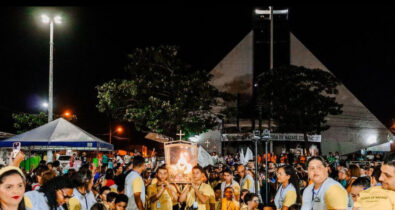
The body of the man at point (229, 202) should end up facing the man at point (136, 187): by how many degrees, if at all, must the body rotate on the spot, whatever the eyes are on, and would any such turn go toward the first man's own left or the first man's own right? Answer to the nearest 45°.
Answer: approximately 45° to the first man's own right

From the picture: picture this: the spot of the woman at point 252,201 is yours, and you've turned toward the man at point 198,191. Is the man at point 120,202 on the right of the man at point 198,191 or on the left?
left

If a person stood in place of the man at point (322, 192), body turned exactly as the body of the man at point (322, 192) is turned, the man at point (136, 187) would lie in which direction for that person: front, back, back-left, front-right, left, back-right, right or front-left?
right

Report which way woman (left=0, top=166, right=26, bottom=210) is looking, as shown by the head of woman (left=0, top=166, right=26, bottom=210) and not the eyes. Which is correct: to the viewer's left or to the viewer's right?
to the viewer's right

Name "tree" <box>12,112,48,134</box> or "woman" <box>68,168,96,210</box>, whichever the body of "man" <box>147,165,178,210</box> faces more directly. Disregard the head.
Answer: the woman

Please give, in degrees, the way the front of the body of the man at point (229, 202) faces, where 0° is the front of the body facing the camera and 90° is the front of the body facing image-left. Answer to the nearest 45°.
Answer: approximately 0°

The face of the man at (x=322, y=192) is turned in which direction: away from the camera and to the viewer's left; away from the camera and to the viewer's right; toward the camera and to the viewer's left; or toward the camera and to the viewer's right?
toward the camera and to the viewer's left

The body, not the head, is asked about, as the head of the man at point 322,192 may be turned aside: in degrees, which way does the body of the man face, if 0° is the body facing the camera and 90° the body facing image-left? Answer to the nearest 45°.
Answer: approximately 45°
